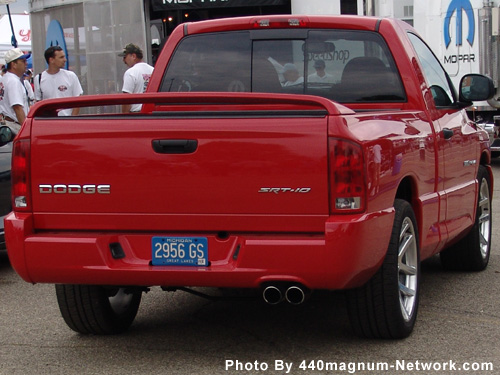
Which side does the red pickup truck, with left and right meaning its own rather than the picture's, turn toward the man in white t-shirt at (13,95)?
left

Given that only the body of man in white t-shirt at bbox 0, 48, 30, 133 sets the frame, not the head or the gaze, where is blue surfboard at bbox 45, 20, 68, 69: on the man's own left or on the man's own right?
on the man's own left

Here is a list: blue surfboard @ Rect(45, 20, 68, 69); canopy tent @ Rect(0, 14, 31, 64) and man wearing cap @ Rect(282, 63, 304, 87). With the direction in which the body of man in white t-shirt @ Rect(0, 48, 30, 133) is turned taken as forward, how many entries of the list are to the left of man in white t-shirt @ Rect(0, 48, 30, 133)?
2

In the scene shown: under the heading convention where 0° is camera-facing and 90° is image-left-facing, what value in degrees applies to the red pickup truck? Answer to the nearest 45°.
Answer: approximately 225°

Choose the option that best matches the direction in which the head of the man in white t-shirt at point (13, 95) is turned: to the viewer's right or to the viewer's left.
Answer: to the viewer's right

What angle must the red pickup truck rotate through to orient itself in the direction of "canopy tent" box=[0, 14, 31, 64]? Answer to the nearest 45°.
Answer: approximately 45° to its left
